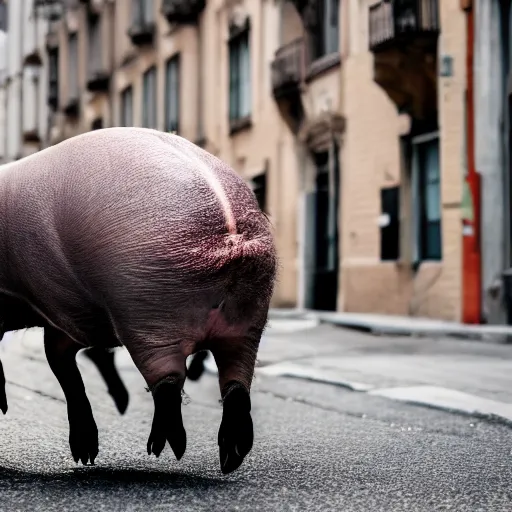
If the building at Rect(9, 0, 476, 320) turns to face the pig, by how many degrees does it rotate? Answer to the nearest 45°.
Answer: approximately 45° to its left

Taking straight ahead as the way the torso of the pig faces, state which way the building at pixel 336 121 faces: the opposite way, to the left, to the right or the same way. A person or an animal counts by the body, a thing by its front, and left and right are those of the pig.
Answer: to the left

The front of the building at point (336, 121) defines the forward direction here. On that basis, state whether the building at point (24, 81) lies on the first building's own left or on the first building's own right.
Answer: on the first building's own right

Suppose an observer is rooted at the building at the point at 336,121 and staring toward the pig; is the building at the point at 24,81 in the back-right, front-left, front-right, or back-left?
back-right

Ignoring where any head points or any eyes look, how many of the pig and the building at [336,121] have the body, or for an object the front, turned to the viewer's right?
0

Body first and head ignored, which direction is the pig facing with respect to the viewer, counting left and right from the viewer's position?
facing away from the viewer and to the left of the viewer

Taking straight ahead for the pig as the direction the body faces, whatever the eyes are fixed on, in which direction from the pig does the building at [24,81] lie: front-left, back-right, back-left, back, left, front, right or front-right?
front-right

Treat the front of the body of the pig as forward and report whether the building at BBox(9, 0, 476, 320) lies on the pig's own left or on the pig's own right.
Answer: on the pig's own right

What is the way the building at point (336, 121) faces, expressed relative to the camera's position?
facing the viewer and to the left of the viewer

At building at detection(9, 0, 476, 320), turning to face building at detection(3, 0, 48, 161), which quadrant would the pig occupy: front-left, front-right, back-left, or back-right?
back-left
